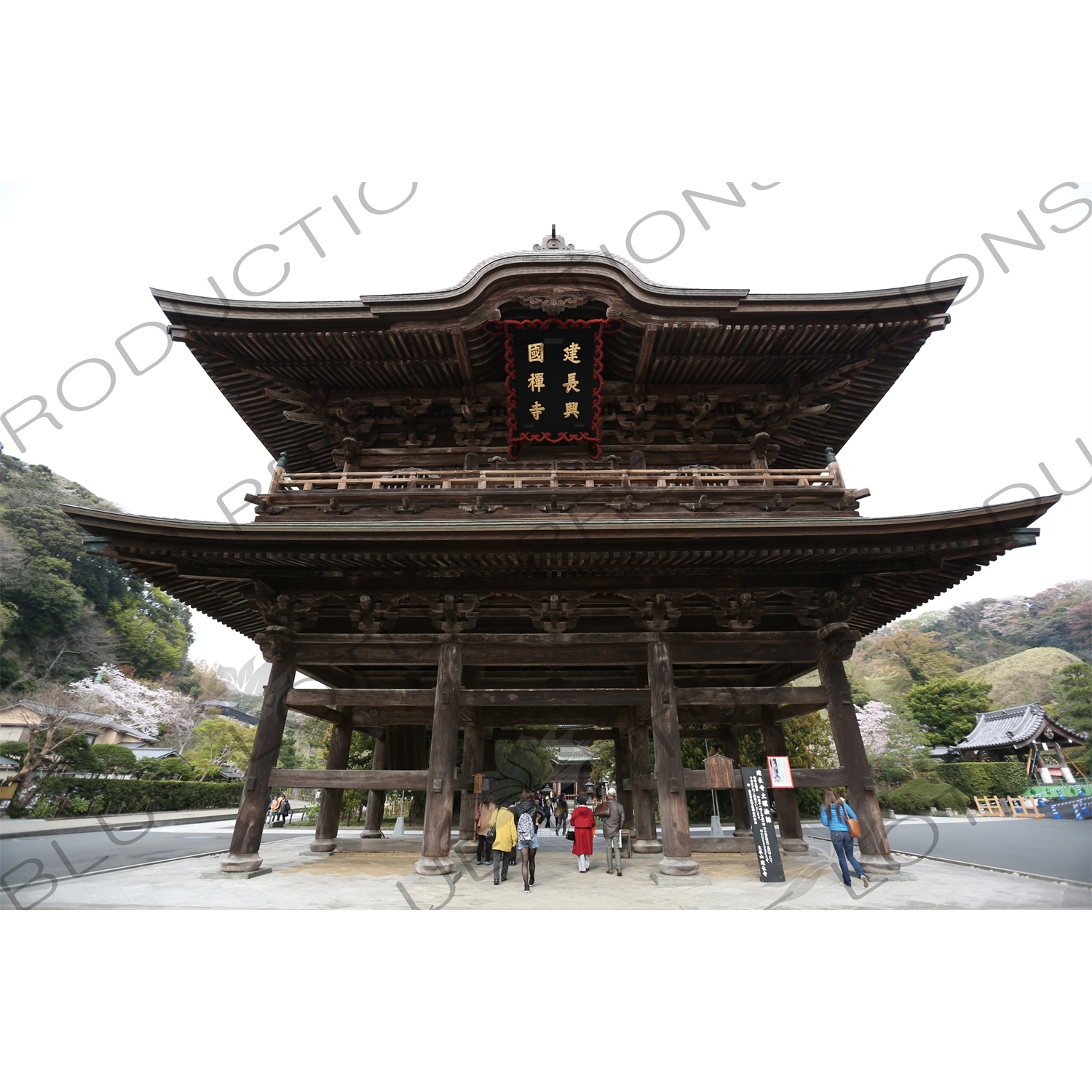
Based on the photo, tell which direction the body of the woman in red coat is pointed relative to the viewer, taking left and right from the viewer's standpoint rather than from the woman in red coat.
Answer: facing away from the viewer

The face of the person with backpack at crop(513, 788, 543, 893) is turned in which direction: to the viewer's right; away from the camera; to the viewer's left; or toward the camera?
away from the camera

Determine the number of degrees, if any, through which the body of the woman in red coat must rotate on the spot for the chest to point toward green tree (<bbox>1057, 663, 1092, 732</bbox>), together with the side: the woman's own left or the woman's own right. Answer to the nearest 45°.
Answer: approximately 45° to the woman's own right

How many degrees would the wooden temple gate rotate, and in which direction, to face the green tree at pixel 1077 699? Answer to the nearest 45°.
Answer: approximately 135° to its left

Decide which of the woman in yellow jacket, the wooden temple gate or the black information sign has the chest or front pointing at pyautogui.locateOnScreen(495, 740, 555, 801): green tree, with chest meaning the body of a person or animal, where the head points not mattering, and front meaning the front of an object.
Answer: the woman in yellow jacket

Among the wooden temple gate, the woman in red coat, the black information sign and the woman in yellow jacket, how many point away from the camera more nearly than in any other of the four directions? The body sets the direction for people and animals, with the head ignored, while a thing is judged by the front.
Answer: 2

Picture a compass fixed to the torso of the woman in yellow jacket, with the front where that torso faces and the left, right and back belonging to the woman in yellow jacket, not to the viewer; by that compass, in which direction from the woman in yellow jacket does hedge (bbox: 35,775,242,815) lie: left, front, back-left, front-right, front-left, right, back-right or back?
front-left

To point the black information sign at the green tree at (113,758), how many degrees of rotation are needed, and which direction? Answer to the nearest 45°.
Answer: approximately 90° to its right

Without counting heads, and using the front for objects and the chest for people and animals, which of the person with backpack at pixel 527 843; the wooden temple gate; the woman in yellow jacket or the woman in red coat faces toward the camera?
the wooden temple gate

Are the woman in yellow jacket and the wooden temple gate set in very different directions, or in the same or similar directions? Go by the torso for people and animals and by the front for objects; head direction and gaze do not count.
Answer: very different directions

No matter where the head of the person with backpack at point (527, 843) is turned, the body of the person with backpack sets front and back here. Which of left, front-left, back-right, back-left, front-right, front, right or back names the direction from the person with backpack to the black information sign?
right

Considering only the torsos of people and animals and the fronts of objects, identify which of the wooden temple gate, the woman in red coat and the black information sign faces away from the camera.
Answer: the woman in red coat

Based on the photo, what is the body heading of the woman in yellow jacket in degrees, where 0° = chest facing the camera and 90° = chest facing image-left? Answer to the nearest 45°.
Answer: approximately 180°

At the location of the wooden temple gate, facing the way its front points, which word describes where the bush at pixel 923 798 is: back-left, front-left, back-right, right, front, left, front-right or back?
back-left

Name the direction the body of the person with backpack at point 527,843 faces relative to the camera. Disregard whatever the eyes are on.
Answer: away from the camera
